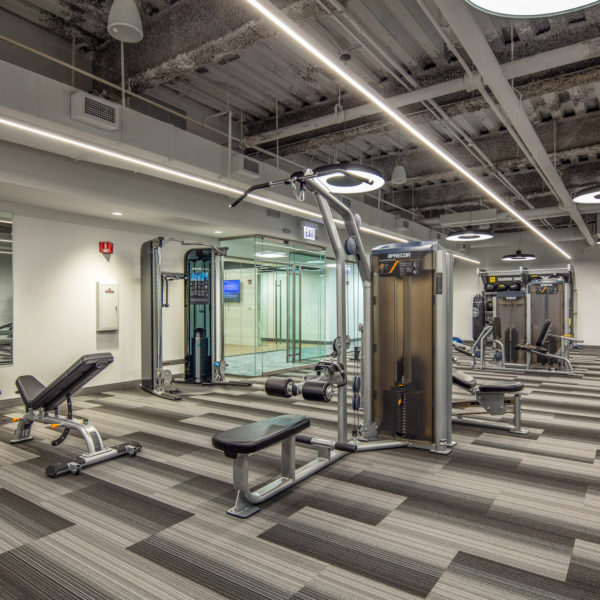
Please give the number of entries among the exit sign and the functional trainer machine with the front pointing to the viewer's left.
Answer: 0

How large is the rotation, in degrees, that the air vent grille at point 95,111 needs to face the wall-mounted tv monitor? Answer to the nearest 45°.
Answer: approximately 90° to its left

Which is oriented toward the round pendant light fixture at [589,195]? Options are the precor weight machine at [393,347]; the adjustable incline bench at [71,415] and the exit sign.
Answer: the exit sign

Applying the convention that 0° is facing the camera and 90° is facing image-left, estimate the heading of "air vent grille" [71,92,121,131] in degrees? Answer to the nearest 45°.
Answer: approximately 315°

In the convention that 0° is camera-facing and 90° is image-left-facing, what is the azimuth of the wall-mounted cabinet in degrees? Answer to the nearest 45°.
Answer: approximately 315°

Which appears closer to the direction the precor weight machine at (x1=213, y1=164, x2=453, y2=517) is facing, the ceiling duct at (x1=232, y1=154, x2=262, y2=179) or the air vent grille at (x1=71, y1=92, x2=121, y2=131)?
the air vent grille

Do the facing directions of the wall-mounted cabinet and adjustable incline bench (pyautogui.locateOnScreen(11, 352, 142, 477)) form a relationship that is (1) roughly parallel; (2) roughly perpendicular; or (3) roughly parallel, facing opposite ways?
roughly parallel, facing opposite ways

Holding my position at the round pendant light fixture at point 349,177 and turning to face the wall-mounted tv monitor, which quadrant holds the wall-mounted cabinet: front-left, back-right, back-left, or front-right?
front-left

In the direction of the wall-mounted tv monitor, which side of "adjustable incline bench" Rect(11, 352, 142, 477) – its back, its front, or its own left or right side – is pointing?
right

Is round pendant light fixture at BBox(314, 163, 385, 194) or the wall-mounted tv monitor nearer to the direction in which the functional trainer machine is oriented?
the round pendant light fixture

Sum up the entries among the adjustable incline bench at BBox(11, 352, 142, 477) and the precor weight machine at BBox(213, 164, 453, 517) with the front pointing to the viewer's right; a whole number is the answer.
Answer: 0

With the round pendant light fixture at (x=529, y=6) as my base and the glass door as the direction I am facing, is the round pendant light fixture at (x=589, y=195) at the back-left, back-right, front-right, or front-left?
front-right

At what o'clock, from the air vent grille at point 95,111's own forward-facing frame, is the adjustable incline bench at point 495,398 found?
The adjustable incline bench is roughly at 11 o'clock from the air vent grille.

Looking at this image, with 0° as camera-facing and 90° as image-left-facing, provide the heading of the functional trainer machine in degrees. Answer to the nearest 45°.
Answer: approximately 315°

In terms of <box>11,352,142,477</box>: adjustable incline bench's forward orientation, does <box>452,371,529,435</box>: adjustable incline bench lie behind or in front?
behind
